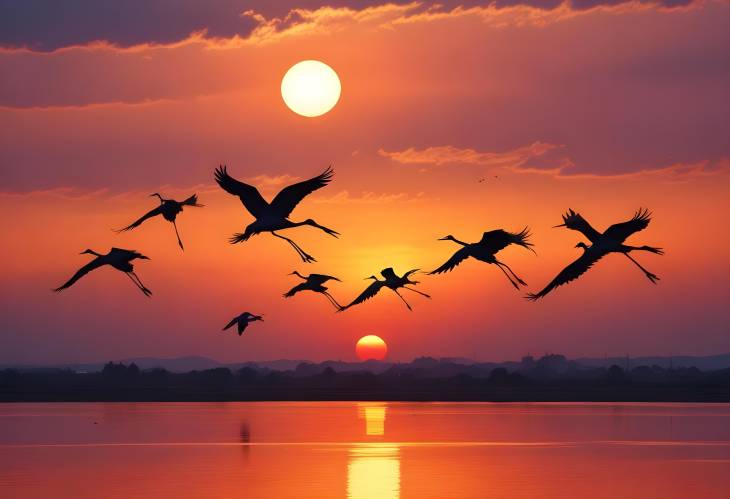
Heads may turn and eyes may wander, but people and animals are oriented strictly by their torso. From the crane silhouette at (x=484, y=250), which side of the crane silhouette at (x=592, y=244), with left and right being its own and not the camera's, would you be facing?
front

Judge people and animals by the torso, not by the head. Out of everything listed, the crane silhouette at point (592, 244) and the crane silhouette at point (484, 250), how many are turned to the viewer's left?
2

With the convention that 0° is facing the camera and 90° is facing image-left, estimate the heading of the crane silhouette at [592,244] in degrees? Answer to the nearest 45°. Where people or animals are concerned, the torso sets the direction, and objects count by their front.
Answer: approximately 90°

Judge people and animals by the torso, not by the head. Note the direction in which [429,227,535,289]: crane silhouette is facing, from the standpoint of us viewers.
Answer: facing to the left of the viewer

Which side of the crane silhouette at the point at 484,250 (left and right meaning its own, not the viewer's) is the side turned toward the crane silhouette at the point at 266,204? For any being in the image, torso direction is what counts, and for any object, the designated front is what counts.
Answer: front

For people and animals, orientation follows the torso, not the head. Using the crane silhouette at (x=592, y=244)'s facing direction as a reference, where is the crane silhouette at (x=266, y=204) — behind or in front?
in front
